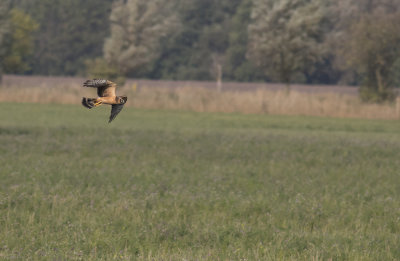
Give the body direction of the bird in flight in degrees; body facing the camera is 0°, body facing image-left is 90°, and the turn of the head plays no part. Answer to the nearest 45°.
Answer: approximately 270°

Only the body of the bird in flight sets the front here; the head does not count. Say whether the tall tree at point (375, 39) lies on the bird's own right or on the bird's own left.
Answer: on the bird's own left
